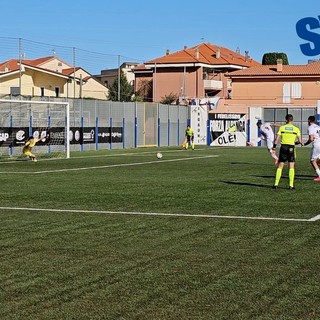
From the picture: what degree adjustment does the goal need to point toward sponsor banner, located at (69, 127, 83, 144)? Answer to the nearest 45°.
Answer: approximately 90° to its left

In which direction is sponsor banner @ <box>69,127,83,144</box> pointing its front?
toward the camera

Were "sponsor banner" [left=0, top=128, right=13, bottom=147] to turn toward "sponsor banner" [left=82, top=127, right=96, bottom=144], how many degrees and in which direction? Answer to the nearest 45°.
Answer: approximately 135° to its left

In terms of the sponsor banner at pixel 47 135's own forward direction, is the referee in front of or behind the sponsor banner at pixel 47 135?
in front

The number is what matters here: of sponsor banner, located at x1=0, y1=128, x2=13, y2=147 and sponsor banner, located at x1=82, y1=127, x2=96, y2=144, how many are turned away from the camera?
0

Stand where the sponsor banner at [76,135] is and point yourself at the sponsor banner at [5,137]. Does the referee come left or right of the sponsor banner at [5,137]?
left

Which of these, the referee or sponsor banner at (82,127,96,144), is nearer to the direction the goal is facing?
the referee

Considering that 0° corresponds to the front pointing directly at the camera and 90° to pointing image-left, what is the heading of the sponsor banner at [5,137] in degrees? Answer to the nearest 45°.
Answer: approximately 0°
